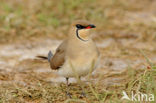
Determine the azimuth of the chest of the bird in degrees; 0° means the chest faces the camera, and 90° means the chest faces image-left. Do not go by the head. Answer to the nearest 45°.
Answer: approximately 315°
